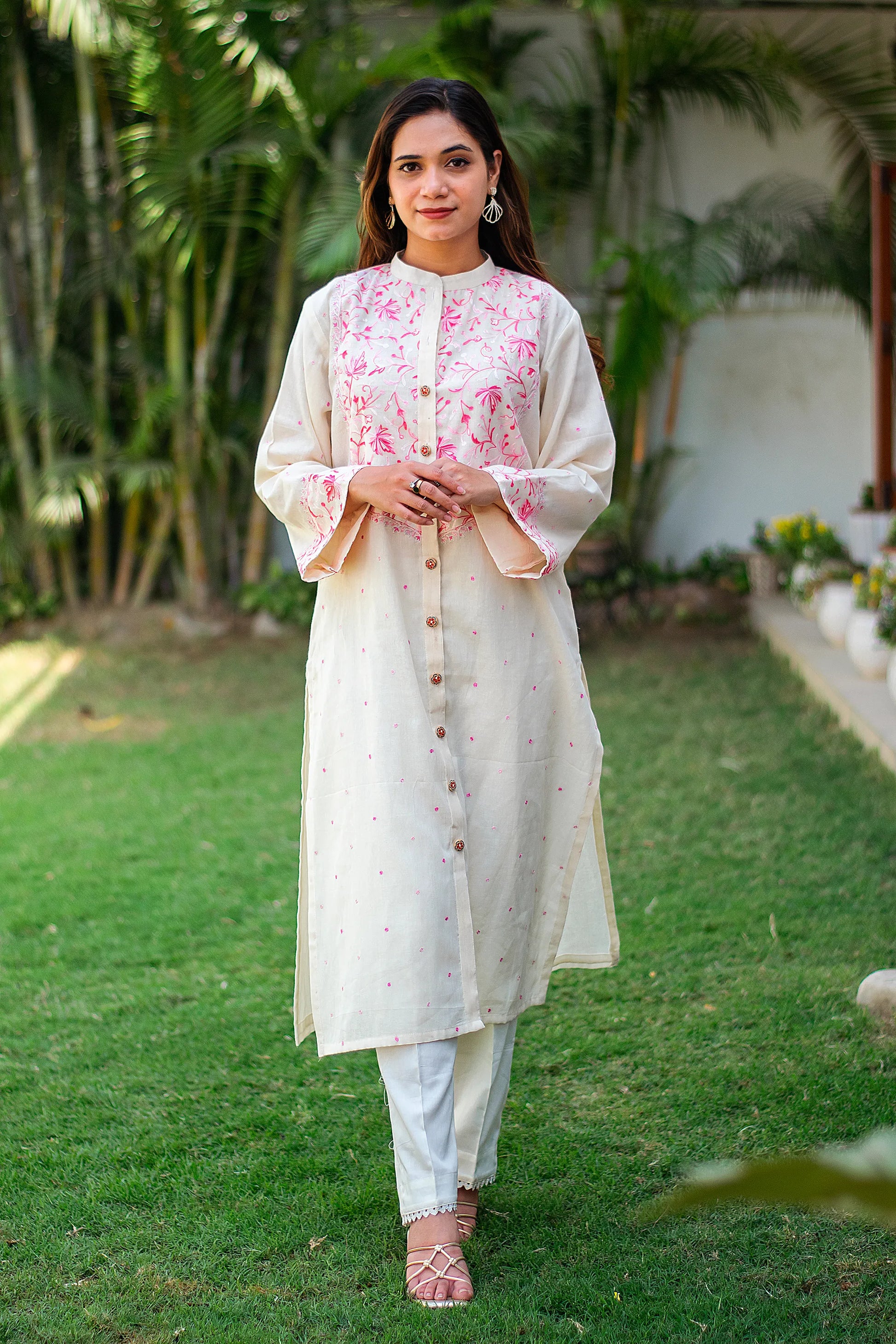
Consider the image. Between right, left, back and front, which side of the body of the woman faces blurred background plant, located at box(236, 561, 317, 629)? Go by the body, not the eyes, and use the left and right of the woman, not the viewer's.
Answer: back

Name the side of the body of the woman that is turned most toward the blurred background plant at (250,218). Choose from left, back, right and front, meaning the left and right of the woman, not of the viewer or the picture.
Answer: back

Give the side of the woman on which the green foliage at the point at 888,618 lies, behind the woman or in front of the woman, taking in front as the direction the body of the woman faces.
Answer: behind

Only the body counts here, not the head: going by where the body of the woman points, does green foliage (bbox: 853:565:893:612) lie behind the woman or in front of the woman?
behind

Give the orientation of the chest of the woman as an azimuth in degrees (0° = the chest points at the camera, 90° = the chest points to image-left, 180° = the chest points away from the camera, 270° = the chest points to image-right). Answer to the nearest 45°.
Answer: approximately 0°

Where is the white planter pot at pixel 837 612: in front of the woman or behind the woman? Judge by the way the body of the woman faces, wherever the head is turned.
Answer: behind

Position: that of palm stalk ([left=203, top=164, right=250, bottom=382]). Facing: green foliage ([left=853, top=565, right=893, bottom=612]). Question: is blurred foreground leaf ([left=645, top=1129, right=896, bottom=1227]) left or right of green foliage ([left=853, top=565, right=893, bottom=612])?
right

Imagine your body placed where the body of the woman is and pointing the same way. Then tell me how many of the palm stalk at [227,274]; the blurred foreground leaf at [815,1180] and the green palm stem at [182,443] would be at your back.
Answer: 2

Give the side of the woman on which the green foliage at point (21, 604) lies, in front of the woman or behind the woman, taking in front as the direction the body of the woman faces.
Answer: behind

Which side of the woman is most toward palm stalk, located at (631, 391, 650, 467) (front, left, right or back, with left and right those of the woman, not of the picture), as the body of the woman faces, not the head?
back

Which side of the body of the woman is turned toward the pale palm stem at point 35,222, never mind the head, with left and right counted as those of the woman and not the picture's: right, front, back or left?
back

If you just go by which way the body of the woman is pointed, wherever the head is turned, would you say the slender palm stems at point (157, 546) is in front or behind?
behind

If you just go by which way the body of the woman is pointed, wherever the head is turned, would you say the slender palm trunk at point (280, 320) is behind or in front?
behind
